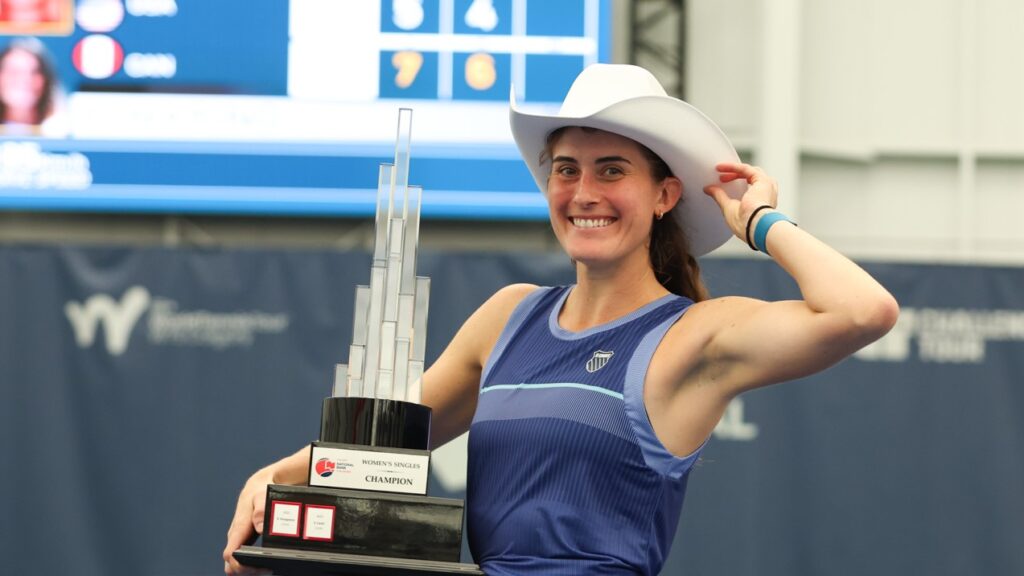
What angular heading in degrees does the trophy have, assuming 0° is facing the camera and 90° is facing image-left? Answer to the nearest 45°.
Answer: approximately 0°

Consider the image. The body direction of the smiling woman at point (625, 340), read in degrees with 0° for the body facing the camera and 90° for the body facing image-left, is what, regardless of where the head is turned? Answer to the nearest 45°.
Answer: approximately 45°
